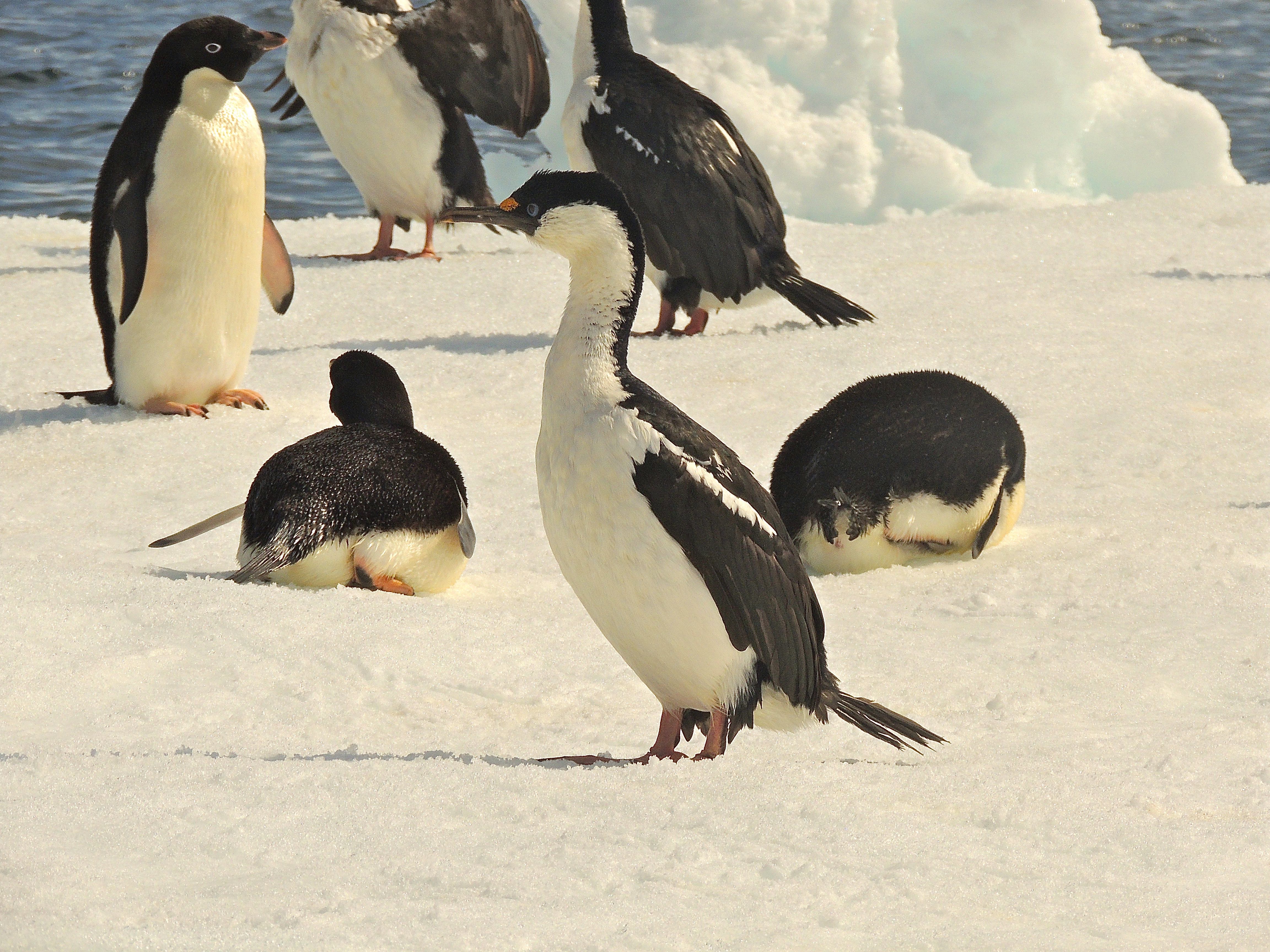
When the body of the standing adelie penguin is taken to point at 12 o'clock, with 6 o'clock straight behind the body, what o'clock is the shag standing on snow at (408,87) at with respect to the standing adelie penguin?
The shag standing on snow is roughly at 8 o'clock from the standing adelie penguin.

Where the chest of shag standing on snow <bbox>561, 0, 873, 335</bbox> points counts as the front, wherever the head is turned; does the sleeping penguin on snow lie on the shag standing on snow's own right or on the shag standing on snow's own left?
on the shag standing on snow's own left

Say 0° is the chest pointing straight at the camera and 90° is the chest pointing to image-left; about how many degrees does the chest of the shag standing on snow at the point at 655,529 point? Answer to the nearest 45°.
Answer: approximately 90°

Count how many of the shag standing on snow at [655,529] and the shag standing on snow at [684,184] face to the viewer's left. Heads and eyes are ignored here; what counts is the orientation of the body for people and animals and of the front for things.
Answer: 2

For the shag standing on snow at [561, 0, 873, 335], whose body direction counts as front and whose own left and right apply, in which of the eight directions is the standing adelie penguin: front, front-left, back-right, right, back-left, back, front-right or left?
front-left

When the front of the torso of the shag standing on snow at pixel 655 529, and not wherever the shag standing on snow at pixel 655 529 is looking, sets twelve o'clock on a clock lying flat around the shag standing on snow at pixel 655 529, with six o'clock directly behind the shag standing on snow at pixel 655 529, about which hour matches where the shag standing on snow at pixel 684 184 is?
the shag standing on snow at pixel 684 184 is roughly at 3 o'clock from the shag standing on snow at pixel 655 529.

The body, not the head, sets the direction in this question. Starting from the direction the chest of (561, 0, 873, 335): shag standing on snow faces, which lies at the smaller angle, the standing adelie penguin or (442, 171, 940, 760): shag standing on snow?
the standing adelie penguin

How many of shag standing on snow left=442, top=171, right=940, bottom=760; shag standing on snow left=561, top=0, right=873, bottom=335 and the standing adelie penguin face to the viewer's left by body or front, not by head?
2

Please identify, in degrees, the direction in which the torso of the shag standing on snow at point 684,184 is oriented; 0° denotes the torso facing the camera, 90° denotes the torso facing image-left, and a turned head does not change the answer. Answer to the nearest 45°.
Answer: approximately 90°

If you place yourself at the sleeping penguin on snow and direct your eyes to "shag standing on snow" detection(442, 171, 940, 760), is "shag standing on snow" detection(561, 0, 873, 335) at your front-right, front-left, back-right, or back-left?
back-right

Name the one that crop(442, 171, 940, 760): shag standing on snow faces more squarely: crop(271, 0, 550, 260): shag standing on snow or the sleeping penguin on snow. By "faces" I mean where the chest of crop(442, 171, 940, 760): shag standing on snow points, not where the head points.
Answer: the shag standing on snow
